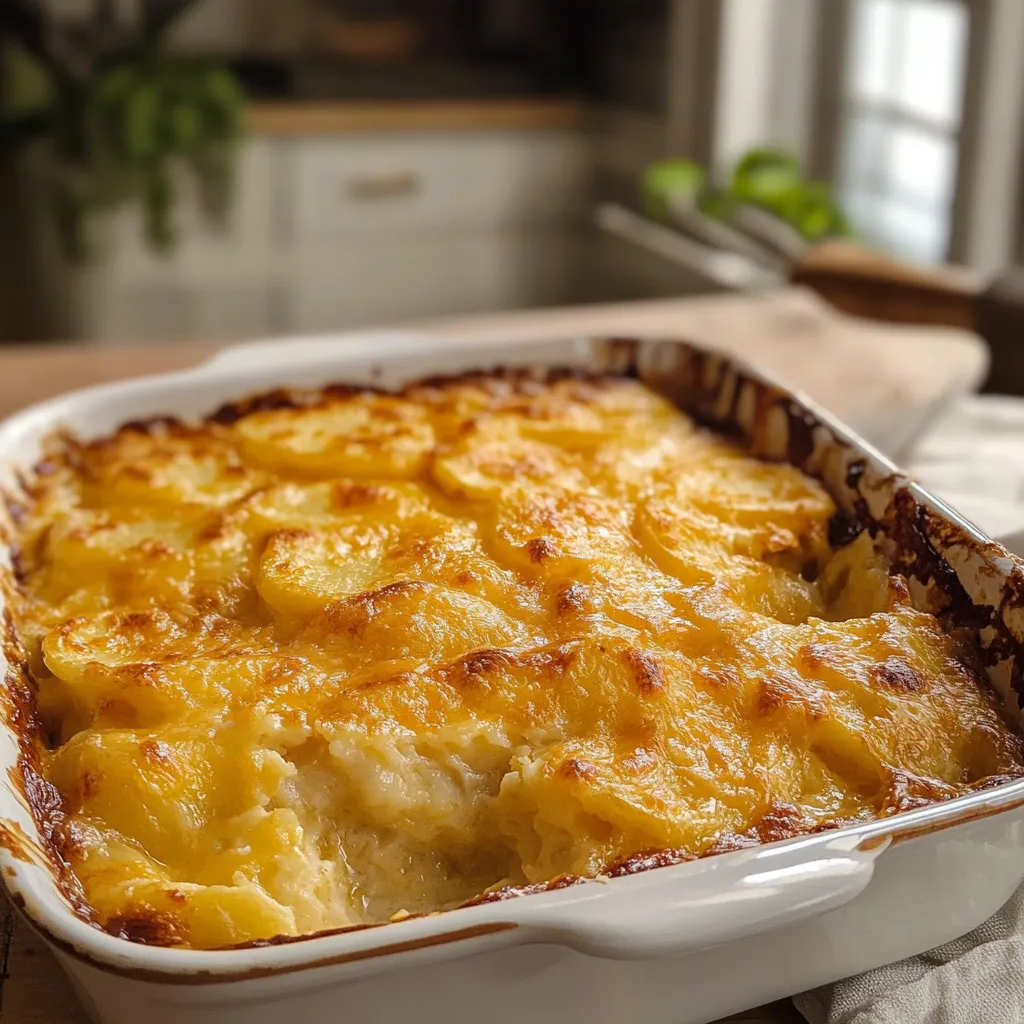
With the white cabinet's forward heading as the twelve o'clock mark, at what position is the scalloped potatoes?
The scalloped potatoes is roughly at 12 o'clock from the white cabinet.

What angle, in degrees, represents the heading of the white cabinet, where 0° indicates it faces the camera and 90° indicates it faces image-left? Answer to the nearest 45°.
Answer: approximately 0°

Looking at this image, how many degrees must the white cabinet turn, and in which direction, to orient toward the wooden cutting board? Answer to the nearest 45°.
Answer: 0° — it already faces it

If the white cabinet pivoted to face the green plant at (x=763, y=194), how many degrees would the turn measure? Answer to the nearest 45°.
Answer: approximately 45° to its left

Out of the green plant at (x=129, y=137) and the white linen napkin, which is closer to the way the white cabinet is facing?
the white linen napkin

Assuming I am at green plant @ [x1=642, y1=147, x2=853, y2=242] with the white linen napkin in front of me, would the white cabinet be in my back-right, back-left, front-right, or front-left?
back-right

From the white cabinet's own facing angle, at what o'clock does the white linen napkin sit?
The white linen napkin is roughly at 12 o'clock from the white cabinet.

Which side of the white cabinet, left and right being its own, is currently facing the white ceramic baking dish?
front
